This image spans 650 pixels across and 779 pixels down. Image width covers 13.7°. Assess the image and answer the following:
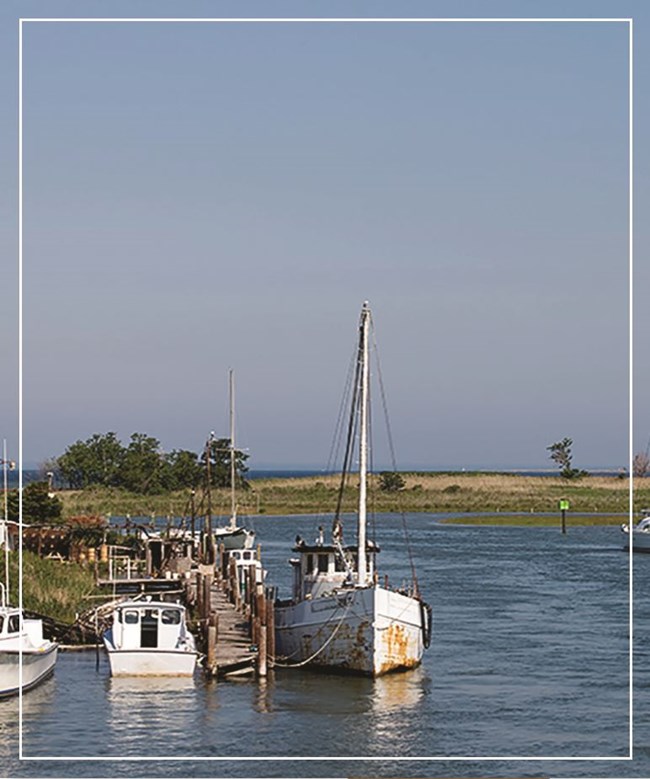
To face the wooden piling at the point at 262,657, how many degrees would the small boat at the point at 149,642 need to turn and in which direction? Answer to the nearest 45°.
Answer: approximately 90° to its right

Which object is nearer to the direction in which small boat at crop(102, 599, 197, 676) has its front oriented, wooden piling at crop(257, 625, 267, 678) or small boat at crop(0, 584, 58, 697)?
the wooden piling

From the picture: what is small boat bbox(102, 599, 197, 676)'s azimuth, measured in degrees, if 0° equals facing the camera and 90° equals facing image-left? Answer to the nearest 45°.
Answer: approximately 180°

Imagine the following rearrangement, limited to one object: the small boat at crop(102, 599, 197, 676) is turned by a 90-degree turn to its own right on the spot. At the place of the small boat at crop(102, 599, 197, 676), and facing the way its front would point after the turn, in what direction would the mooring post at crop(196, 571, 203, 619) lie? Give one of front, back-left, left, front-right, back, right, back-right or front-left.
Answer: left

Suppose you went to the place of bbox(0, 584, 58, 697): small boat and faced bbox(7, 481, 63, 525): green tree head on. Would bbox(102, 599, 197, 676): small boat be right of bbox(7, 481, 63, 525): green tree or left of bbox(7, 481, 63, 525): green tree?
right

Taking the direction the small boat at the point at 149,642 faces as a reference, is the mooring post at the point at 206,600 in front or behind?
in front
